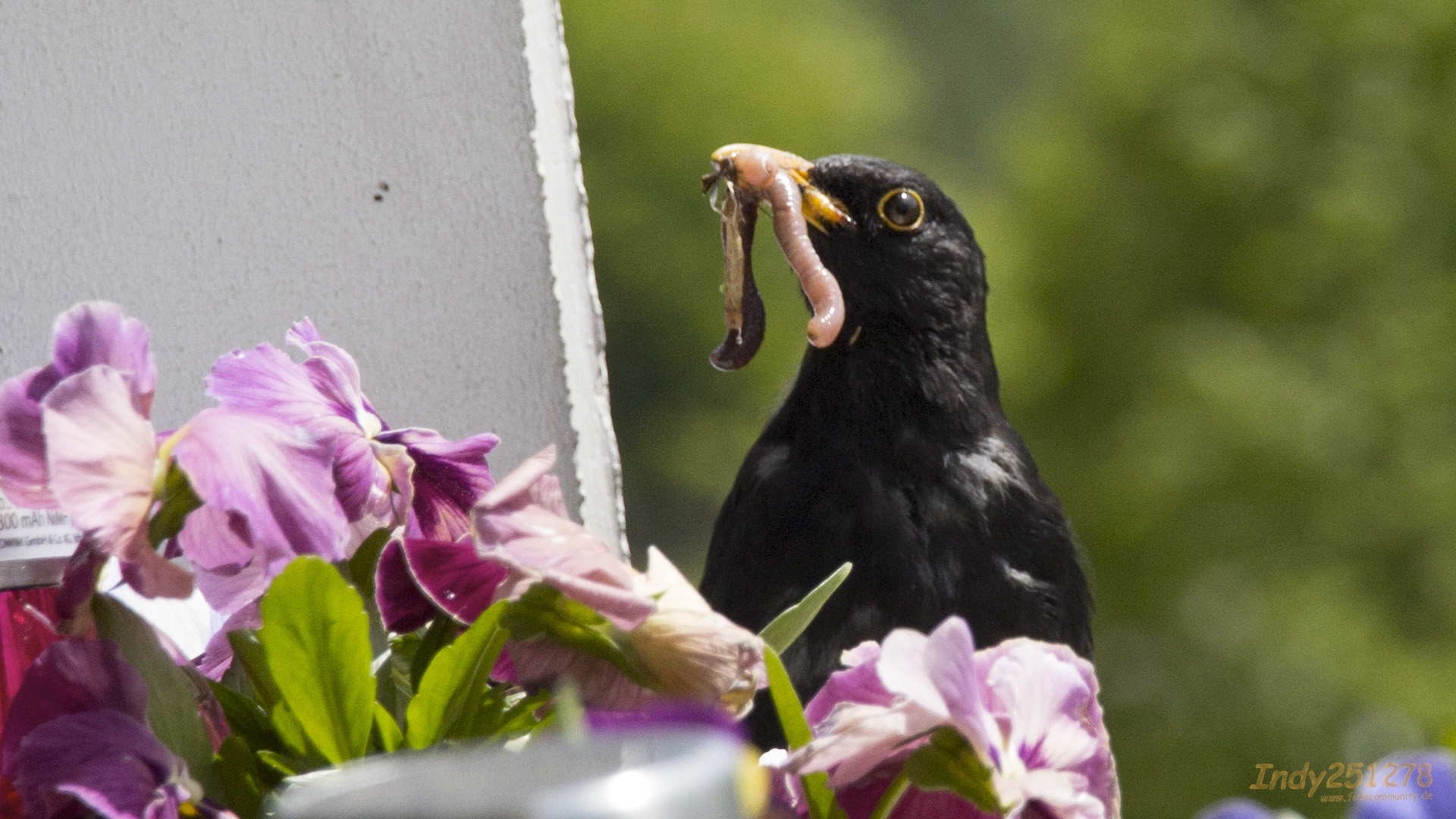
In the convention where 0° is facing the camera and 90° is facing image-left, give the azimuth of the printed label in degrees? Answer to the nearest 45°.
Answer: approximately 0°

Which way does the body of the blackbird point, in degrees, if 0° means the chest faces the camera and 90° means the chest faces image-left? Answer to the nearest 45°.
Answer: approximately 45°

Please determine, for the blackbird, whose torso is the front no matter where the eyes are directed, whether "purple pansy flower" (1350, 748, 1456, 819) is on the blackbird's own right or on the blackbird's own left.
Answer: on the blackbird's own left
